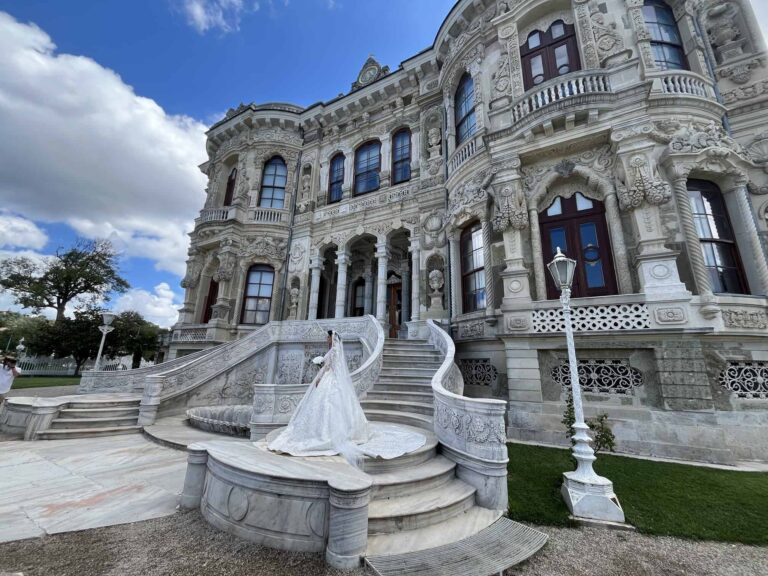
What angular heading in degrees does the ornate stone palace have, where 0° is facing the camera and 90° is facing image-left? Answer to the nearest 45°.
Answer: approximately 45°

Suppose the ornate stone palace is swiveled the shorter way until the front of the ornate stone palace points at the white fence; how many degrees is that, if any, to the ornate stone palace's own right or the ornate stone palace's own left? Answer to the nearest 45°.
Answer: approximately 45° to the ornate stone palace's own right

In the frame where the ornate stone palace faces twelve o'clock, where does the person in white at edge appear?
The person in white at edge is roughly at 1 o'clock from the ornate stone palace.

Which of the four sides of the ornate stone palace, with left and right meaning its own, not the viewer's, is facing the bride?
front

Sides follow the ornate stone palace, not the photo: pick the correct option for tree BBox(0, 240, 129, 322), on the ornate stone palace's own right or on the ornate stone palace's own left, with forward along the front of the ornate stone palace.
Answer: on the ornate stone palace's own right
